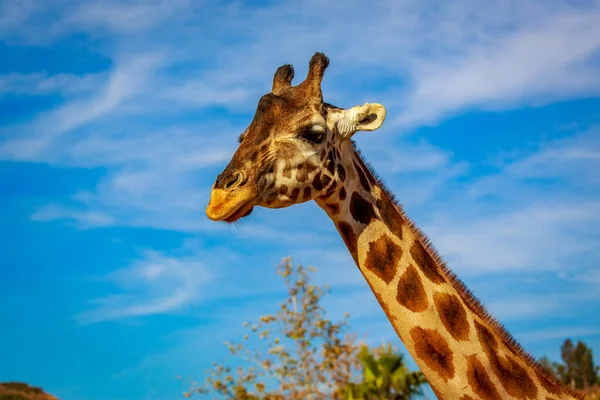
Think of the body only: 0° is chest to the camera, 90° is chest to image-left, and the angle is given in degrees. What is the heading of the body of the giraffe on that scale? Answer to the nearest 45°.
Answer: approximately 90°
